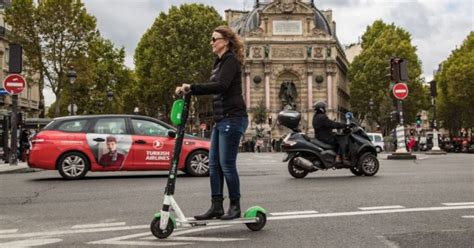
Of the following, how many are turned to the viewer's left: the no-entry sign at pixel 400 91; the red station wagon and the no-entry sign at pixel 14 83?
0

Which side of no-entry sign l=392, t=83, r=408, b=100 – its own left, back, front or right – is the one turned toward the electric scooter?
front

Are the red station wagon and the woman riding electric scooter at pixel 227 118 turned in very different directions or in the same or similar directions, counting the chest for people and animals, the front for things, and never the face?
very different directions

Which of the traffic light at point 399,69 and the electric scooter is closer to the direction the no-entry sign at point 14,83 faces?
the electric scooter

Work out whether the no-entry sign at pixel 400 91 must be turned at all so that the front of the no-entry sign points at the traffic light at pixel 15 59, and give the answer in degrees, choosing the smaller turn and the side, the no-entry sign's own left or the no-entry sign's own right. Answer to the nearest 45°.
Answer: approximately 45° to the no-entry sign's own right

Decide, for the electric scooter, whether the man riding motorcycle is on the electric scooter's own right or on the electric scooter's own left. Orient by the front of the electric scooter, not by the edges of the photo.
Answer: on the electric scooter's own right

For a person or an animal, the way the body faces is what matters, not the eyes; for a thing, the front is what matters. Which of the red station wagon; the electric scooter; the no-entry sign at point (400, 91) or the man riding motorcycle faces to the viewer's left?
the electric scooter

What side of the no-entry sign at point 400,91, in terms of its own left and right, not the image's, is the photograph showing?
front

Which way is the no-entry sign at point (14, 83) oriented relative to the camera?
toward the camera

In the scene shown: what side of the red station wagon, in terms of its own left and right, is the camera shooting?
right

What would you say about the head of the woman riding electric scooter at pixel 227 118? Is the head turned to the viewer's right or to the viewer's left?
to the viewer's left

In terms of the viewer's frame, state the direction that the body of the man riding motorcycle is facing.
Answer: to the viewer's right

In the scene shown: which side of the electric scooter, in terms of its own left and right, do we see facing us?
left
